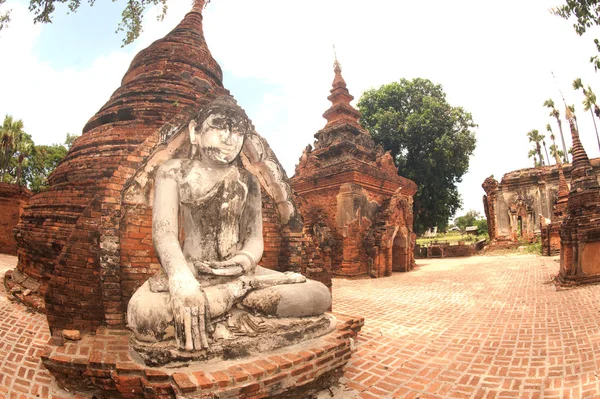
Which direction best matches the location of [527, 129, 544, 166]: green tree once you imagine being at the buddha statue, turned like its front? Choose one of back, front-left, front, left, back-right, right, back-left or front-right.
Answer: left

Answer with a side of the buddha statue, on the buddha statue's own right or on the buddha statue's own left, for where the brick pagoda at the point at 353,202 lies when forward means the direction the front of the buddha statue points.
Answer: on the buddha statue's own left

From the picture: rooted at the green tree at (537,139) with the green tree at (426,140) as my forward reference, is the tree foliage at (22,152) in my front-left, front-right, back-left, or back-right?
front-right

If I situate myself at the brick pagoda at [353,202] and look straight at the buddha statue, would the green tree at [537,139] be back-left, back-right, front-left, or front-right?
back-left

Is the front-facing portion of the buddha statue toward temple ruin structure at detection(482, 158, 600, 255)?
no

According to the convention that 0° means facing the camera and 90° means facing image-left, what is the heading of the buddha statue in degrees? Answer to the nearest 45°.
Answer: approximately 315°

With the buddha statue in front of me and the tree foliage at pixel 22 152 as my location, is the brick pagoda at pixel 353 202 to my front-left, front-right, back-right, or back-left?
front-left

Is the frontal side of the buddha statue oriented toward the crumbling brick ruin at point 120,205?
no

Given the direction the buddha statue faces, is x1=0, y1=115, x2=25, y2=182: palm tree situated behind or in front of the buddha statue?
behind

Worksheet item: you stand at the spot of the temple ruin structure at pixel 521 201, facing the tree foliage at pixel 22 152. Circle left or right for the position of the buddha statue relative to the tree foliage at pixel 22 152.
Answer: left

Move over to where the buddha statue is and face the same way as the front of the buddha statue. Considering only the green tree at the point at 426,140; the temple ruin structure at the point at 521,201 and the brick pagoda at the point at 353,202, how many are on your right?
0

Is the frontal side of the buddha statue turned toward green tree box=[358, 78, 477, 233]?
no

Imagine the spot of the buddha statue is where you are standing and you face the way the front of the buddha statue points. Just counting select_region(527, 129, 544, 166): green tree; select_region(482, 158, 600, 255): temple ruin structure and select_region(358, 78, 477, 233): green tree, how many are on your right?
0
